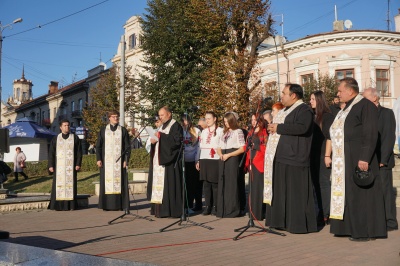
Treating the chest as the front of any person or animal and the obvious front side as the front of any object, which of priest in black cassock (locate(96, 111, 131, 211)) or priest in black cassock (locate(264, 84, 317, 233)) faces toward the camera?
priest in black cassock (locate(96, 111, 131, 211))

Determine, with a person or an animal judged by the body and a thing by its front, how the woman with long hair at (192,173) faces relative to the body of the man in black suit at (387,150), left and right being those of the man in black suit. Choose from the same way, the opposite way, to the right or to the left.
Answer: to the left

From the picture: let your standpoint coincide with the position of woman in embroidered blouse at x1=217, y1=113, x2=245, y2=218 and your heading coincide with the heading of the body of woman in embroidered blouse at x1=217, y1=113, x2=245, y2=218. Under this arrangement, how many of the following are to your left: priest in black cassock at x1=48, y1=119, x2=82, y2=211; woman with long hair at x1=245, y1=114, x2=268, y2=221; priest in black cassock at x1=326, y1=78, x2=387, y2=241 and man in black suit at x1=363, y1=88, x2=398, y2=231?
3

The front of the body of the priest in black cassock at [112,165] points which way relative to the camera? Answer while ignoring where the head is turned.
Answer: toward the camera

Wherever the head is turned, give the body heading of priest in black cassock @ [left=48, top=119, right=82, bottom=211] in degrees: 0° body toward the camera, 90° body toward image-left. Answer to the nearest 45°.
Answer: approximately 0°

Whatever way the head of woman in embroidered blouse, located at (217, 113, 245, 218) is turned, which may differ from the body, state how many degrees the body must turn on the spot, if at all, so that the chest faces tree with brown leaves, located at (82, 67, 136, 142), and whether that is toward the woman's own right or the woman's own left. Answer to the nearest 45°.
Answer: approximately 135° to the woman's own right

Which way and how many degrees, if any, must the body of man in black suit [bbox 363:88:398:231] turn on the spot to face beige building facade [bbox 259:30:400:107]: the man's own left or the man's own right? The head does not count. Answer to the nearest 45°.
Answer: approximately 90° to the man's own right

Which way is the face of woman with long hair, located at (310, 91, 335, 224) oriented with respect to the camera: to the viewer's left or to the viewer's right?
to the viewer's left

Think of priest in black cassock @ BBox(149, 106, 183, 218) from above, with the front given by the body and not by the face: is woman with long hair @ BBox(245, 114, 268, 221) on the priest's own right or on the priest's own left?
on the priest's own left

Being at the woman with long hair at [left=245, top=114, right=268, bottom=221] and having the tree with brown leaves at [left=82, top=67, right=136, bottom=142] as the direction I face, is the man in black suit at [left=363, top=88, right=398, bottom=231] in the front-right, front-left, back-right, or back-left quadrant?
back-right

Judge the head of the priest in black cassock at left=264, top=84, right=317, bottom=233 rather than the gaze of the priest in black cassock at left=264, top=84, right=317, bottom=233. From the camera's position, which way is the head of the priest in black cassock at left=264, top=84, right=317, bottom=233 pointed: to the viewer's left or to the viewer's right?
to the viewer's left

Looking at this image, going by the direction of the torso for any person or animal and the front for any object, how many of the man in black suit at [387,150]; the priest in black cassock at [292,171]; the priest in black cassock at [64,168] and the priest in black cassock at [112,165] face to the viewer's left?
2

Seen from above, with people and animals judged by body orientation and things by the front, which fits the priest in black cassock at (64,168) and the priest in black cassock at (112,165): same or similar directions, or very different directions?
same or similar directions

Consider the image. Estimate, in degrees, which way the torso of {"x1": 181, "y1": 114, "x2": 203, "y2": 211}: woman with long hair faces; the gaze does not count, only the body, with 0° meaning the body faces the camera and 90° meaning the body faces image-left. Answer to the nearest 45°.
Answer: approximately 45°

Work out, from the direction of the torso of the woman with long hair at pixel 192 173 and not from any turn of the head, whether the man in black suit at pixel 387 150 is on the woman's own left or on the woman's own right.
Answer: on the woman's own left

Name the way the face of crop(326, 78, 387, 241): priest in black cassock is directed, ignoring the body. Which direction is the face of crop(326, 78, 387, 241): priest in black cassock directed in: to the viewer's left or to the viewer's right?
to the viewer's left

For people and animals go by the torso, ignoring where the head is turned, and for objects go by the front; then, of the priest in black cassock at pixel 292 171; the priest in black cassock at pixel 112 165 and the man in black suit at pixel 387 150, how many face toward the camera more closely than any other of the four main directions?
1

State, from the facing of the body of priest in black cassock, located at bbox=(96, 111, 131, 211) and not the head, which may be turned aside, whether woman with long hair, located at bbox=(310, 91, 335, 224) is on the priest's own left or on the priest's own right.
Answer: on the priest's own left

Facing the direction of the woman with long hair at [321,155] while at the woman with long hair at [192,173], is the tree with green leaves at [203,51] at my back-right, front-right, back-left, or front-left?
back-left

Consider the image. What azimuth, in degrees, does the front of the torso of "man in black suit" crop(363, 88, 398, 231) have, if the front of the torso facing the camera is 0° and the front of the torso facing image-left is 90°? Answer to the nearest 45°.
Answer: approximately 90°

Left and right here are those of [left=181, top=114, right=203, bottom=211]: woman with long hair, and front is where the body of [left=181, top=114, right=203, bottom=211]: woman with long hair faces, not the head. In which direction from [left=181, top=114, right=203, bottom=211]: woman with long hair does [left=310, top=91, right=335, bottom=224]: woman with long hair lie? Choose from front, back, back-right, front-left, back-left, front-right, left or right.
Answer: left

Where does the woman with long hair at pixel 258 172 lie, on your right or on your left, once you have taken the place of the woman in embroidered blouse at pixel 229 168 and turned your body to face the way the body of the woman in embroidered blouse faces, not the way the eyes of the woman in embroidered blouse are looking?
on your left
